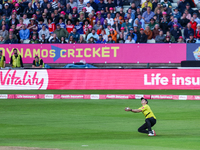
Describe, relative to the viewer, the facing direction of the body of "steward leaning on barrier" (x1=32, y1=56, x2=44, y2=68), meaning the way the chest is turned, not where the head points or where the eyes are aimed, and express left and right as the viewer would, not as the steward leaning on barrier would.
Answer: facing the viewer

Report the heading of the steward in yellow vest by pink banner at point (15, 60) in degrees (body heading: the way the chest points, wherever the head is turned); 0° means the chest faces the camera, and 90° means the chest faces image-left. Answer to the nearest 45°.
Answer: approximately 0°

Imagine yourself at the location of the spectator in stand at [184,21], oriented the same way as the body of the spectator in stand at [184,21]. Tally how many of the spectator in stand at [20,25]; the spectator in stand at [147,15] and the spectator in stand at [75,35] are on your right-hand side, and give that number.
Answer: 3

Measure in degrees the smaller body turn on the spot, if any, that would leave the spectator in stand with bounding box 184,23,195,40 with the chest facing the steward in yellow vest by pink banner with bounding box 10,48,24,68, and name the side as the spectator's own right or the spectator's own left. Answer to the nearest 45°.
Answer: approximately 90° to the spectator's own right

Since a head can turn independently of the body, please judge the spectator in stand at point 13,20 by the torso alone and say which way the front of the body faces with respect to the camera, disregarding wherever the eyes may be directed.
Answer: toward the camera

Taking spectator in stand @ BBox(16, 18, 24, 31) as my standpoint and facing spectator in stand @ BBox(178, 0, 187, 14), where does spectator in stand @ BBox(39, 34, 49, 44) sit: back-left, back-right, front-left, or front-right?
front-right

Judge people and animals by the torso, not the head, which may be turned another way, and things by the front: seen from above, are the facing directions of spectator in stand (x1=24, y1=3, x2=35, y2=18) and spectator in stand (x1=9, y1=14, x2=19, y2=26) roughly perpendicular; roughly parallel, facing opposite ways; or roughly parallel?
roughly parallel

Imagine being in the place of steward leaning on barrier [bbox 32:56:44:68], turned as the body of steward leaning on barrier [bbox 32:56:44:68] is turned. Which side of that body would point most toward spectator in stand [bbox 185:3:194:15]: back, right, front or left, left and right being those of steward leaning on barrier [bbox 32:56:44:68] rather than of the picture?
left

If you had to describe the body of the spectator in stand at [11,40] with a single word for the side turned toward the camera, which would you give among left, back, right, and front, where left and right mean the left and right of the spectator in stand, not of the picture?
front

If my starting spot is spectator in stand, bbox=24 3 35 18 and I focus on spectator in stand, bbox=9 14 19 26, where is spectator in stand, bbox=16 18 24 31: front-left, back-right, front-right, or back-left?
front-left

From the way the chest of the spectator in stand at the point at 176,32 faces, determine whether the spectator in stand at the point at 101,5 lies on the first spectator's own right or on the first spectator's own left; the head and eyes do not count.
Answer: on the first spectator's own right

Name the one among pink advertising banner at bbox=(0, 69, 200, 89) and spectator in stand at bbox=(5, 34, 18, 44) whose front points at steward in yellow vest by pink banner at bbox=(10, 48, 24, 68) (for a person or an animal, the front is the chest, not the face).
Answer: spectator in stand at bbox=(5, 34, 18, 44)

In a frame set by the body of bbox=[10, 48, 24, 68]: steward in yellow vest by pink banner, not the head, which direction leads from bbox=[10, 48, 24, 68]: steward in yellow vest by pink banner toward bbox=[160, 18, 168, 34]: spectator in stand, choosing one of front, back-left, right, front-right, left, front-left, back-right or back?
left

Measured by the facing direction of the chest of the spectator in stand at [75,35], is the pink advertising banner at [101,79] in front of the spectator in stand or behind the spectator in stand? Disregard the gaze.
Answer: in front

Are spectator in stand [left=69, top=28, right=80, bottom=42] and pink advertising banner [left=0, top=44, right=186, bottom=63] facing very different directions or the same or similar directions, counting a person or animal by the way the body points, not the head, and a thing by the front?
same or similar directions

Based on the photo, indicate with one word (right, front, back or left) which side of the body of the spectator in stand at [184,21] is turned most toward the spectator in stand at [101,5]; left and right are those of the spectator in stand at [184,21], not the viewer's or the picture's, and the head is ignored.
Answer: right

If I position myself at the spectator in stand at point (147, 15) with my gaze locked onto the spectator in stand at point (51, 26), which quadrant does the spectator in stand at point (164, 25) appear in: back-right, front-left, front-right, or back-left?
back-left

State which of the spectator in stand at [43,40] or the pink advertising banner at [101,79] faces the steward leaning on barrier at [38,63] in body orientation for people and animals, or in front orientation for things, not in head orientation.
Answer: the spectator in stand at [43,40]

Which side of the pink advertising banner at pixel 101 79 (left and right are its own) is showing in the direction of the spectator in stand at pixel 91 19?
back
